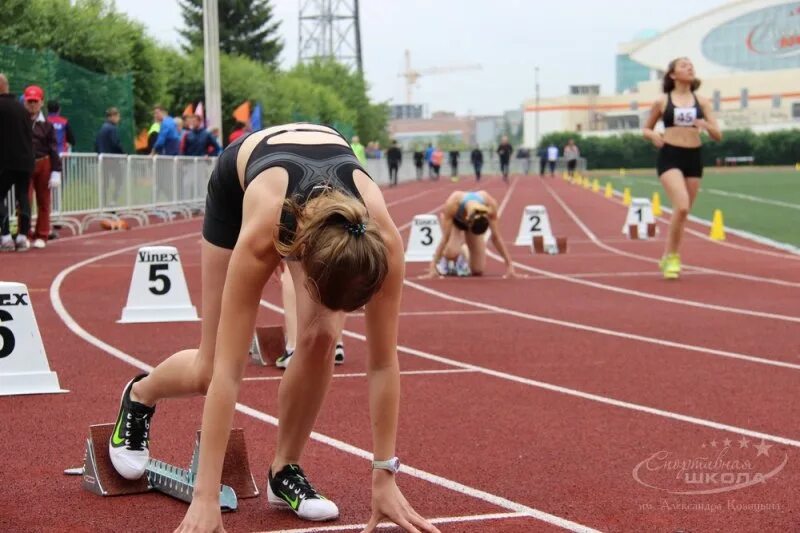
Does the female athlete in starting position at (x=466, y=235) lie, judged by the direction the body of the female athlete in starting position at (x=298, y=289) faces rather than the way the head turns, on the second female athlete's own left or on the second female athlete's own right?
on the second female athlete's own left

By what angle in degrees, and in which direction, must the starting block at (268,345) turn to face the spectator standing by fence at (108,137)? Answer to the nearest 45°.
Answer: approximately 135° to its left

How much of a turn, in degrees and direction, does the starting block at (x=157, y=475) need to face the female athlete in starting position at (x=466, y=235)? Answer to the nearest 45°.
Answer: approximately 135° to its left

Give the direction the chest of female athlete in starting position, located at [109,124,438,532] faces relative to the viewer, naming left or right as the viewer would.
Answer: facing the viewer and to the right of the viewer

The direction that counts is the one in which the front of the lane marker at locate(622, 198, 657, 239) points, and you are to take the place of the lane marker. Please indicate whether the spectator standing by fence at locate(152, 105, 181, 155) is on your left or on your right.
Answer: on your right

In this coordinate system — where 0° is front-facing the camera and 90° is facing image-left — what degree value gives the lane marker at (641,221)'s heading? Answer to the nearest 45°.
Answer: approximately 0°

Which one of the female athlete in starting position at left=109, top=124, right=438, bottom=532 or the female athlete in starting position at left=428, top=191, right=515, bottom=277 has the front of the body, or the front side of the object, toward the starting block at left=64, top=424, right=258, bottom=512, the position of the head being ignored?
the female athlete in starting position at left=428, top=191, right=515, bottom=277
